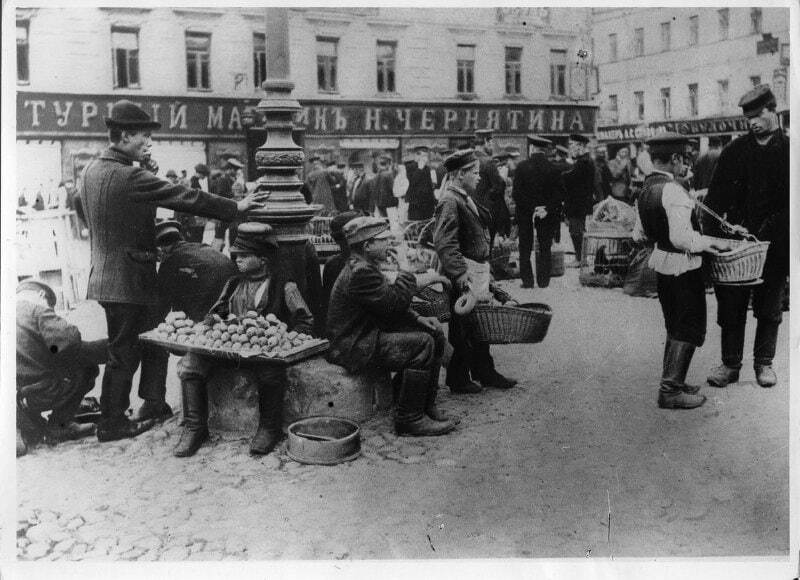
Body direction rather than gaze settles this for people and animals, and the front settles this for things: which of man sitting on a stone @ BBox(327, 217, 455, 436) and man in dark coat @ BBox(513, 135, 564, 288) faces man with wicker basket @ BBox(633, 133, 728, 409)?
the man sitting on a stone

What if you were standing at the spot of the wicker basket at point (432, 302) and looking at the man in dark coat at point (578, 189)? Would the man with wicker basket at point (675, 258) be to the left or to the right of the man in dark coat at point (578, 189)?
right

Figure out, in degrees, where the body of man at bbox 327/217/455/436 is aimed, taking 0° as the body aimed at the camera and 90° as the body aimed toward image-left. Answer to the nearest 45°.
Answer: approximately 270°

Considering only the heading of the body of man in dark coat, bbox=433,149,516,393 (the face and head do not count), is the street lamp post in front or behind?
behind

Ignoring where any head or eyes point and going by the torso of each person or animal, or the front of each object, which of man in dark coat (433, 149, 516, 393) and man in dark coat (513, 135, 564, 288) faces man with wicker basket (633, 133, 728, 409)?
man in dark coat (433, 149, 516, 393)

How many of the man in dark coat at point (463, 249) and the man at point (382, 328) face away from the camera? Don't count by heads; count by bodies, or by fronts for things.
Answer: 0
